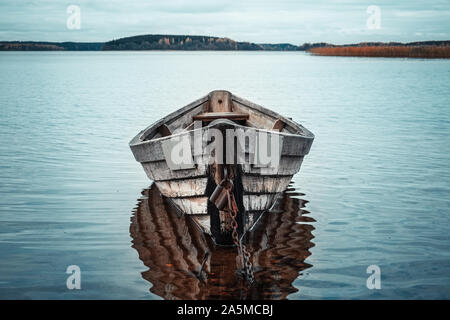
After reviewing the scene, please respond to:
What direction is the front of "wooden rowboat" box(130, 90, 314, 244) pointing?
toward the camera
